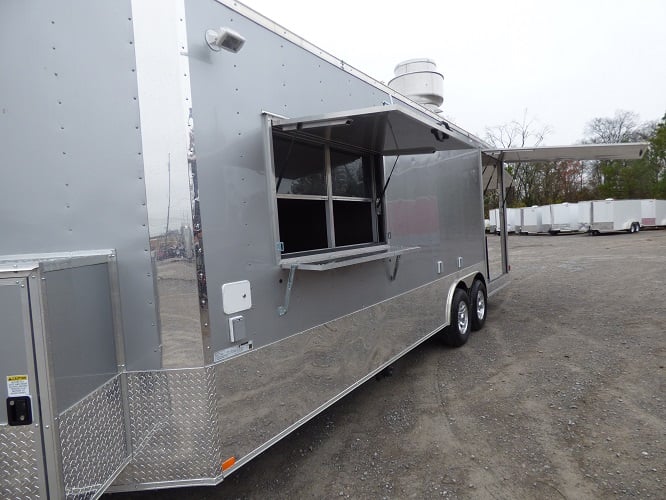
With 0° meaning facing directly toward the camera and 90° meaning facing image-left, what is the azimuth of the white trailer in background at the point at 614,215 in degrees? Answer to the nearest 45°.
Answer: approximately 45°

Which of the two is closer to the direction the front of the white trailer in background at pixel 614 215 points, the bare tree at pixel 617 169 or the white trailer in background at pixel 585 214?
the white trailer in background

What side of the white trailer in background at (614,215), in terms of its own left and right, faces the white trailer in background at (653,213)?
back

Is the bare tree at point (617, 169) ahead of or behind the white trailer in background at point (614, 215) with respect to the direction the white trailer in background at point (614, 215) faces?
behind
